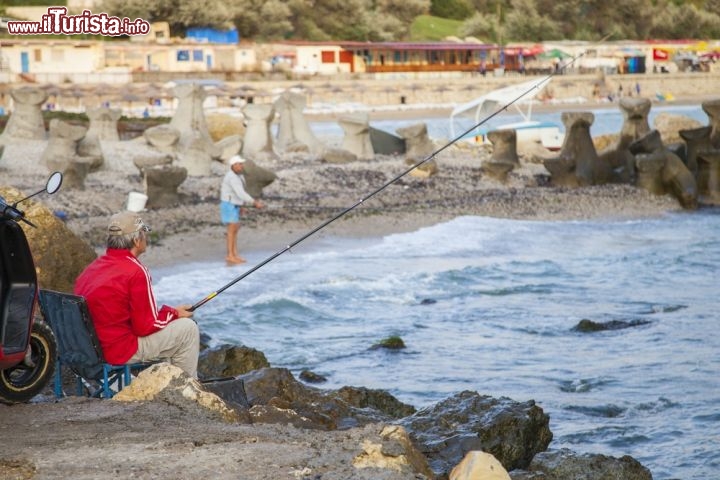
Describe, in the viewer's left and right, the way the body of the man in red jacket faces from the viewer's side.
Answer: facing away from the viewer and to the right of the viewer

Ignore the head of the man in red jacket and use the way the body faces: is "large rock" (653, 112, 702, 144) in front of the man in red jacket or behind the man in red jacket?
in front

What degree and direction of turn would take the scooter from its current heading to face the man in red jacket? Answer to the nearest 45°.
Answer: approximately 45° to its right

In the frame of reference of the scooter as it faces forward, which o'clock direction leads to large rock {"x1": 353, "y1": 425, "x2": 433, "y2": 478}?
The large rock is roughly at 3 o'clock from the scooter.

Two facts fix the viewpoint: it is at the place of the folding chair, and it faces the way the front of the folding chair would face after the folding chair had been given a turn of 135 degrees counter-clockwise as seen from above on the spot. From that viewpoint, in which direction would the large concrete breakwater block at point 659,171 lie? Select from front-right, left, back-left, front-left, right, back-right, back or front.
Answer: back-right

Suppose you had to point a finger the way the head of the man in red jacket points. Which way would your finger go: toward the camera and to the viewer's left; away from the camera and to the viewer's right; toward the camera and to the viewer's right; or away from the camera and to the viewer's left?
away from the camera and to the viewer's right

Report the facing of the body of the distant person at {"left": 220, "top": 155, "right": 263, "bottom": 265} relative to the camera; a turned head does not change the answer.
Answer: to the viewer's right

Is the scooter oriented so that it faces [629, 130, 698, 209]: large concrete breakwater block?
yes

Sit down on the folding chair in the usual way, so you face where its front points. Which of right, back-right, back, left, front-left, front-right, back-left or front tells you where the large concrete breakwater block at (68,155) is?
front-left

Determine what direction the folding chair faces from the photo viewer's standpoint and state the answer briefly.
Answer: facing away from the viewer and to the right of the viewer

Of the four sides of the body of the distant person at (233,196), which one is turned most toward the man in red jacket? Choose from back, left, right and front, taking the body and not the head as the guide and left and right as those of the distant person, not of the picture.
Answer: right

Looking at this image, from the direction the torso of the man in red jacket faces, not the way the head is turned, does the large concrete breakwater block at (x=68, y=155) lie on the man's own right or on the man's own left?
on the man's own left

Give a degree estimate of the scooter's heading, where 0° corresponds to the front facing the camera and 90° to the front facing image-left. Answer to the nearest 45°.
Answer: approximately 225°

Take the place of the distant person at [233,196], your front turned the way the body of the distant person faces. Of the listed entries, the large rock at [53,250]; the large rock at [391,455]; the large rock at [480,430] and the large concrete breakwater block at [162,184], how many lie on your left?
1

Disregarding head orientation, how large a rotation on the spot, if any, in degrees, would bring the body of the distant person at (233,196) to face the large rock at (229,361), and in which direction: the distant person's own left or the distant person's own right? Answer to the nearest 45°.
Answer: approximately 90° to the distant person's own right

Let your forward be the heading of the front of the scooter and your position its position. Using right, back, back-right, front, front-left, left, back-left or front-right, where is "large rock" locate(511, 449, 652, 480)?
front-right
